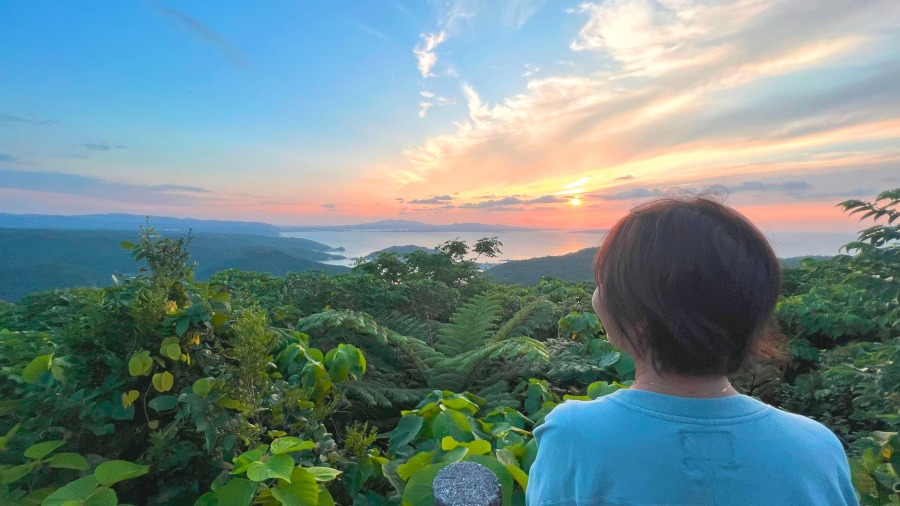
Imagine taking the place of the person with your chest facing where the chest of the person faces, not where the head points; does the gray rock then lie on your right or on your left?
on your left

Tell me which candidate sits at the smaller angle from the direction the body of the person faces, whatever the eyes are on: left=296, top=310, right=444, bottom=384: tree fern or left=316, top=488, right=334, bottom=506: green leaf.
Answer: the tree fern

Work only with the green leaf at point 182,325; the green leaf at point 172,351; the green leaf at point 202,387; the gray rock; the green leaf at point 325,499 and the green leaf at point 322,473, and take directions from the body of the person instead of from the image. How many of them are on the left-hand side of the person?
6

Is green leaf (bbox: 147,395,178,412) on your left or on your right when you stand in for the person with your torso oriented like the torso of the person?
on your left

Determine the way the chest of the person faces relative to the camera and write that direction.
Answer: away from the camera

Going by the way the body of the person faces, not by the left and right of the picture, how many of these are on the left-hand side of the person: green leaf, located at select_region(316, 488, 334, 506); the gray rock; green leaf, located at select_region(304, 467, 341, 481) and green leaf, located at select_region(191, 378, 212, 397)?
4

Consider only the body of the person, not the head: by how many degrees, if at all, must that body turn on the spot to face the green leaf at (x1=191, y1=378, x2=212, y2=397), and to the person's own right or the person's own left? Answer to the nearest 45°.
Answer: approximately 90° to the person's own left

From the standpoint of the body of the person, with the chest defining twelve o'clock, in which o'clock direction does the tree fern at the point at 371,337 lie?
The tree fern is roughly at 10 o'clock from the person.

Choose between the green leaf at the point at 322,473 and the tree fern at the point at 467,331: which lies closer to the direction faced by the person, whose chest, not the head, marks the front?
the tree fern

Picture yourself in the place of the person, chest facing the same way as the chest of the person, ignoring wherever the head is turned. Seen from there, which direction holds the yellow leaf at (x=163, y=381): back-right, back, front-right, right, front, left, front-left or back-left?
left

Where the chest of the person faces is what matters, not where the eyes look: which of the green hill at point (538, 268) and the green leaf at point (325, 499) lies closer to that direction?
the green hill

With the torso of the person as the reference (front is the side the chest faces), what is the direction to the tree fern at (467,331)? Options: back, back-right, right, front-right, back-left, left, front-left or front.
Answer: front-left

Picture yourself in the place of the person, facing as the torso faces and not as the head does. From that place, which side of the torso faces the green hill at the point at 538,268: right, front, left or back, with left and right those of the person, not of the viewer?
front

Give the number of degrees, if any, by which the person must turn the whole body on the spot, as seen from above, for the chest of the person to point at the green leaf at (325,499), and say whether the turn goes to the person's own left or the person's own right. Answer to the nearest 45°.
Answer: approximately 90° to the person's own left

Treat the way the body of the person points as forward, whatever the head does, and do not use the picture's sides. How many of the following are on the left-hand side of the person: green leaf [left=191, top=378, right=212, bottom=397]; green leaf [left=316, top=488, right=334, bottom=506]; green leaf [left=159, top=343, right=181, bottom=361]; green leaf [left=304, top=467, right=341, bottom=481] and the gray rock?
5

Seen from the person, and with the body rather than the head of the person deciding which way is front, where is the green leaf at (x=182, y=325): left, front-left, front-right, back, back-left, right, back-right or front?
left

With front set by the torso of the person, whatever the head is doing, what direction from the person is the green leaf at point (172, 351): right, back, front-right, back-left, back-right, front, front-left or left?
left
